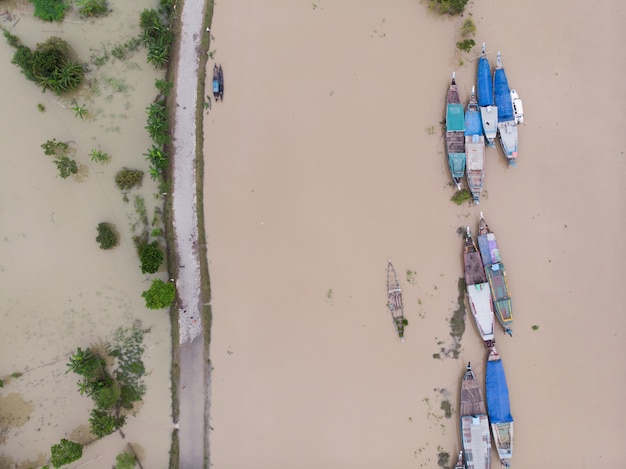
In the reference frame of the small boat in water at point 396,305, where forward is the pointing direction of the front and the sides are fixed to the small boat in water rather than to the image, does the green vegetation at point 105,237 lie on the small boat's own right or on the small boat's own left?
on the small boat's own left

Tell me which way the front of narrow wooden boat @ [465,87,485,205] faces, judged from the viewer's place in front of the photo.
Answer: facing away from the viewer

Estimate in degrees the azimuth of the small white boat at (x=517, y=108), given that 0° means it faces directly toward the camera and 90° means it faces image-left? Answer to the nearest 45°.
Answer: approximately 180°

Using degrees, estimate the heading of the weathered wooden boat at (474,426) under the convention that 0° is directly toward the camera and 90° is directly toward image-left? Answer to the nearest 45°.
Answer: approximately 180°

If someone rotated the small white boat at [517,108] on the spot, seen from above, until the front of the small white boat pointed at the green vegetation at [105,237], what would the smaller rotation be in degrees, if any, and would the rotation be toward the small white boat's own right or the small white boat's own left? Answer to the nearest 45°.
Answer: approximately 135° to the small white boat's own left

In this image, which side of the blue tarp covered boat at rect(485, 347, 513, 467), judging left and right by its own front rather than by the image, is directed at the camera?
back
